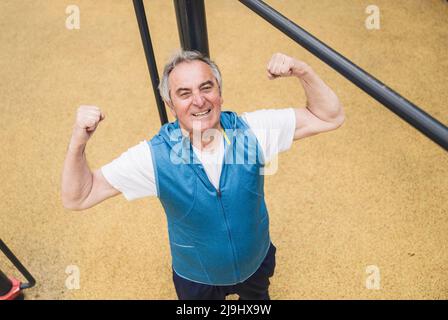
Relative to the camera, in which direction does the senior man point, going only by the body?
toward the camera
